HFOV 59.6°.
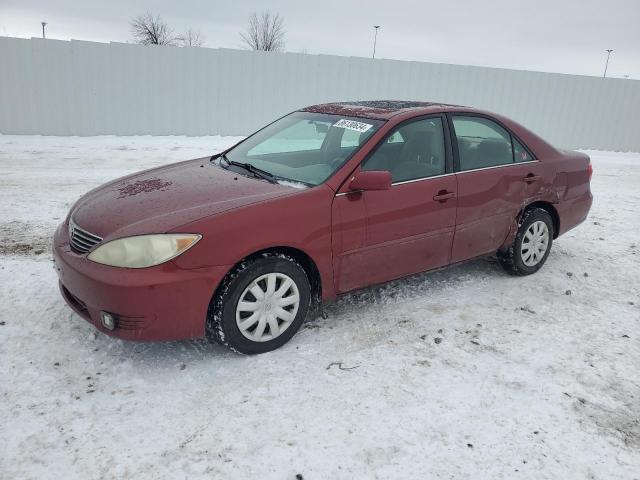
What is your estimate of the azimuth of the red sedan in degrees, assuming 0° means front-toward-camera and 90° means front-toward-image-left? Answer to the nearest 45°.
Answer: approximately 45°

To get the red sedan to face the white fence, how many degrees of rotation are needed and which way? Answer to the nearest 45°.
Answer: approximately 135° to its right
